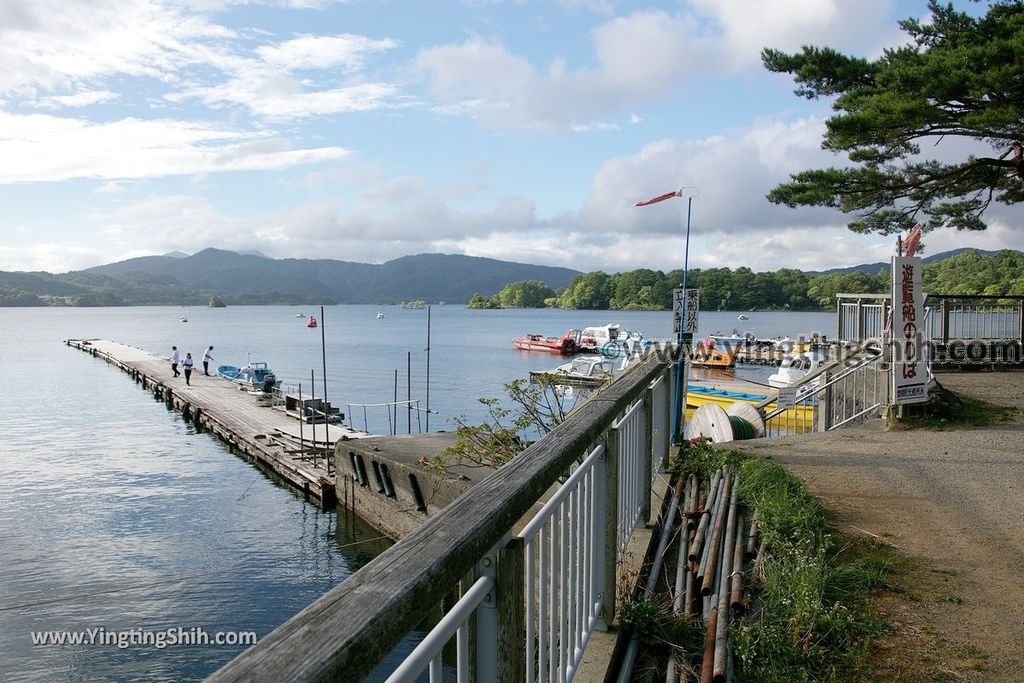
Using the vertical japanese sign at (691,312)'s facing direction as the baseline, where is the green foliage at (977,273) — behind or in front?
behind

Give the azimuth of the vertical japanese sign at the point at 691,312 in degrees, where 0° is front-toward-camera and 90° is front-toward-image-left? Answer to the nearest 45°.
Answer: approximately 0°

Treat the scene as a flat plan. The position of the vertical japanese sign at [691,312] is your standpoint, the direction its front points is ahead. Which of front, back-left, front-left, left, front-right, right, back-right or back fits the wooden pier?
back-right

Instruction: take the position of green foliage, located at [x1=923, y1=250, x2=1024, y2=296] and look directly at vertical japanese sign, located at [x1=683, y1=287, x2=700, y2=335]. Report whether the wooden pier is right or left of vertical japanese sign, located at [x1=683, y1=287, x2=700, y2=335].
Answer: right

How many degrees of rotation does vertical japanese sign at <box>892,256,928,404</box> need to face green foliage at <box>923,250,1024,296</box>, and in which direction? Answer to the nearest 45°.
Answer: approximately 180°

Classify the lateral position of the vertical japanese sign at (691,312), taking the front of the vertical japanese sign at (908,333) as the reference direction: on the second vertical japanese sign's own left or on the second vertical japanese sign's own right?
on the second vertical japanese sign's own right

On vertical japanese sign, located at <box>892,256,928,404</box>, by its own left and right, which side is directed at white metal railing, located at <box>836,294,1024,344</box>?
back
